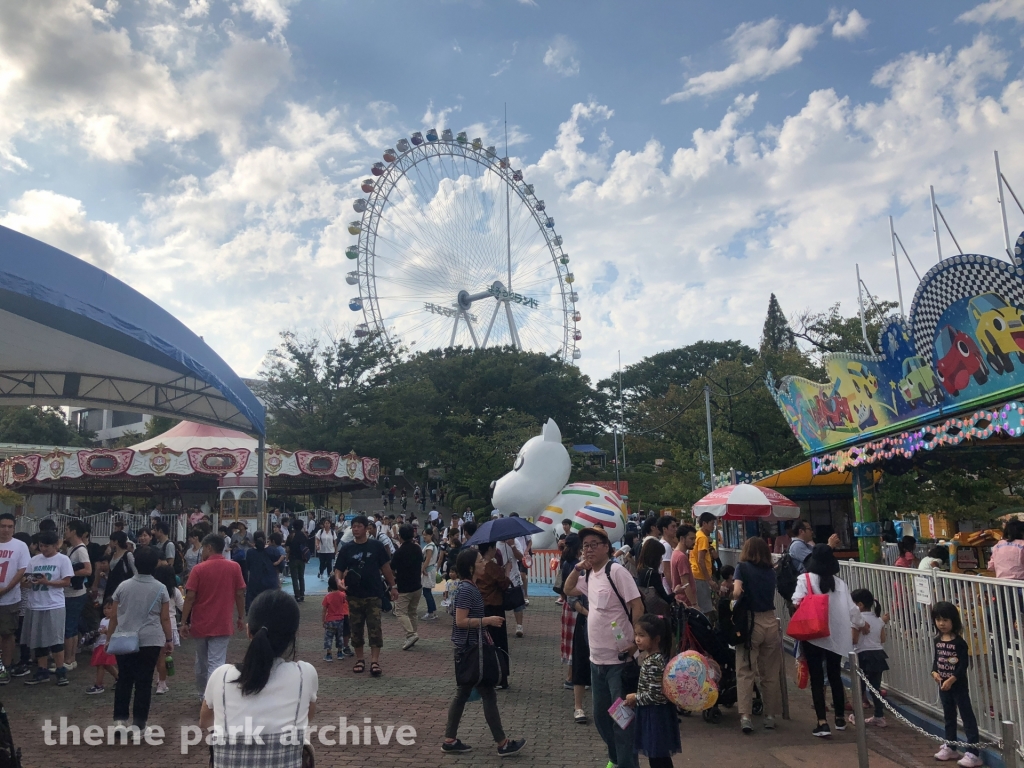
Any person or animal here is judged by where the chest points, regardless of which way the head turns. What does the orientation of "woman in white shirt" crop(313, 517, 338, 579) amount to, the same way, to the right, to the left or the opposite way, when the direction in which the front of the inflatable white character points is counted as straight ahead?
to the left

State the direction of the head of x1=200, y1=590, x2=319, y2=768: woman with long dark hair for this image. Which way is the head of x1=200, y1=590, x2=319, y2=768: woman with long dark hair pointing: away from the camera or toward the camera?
away from the camera

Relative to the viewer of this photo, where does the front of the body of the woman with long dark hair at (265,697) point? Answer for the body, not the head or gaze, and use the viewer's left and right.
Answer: facing away from the viewer

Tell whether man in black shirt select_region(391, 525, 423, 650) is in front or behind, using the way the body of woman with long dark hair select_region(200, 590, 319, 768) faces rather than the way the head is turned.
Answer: in front

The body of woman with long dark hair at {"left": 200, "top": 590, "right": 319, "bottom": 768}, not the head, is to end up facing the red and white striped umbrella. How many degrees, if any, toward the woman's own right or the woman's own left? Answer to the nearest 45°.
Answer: approximately 45° to the woman's own right

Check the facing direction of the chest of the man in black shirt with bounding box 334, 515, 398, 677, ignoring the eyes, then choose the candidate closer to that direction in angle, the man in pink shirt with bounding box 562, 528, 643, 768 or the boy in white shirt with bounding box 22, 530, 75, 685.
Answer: the man in pink shirt

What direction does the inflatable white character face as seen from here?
to the viewer's left
